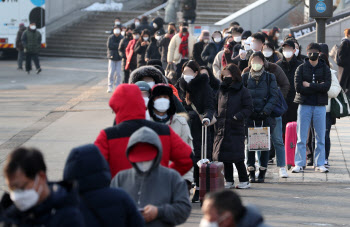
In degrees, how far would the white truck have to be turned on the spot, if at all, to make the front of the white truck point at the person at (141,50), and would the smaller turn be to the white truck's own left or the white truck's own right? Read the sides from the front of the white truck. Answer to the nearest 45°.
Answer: approximately 180°

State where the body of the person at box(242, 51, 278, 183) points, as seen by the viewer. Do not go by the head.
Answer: toward the camera

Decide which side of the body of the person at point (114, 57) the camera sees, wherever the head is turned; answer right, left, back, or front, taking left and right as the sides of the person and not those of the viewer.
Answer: front

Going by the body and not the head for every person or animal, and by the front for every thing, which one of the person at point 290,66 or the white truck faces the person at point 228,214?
the person at point 290,66

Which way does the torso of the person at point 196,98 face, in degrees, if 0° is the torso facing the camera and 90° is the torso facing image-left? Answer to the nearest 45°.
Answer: approximately 45°

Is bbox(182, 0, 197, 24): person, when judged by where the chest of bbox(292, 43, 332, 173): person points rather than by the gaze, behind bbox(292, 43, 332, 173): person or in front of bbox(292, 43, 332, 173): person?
behind

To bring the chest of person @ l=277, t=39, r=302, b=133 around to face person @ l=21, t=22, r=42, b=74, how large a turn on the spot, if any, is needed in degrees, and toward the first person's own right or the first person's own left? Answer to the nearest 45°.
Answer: approximately 135° to the first person's own right

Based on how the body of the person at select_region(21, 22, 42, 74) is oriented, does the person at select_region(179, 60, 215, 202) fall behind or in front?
in front

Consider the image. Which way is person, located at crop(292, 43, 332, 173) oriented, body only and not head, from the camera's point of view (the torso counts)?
toward the camera
